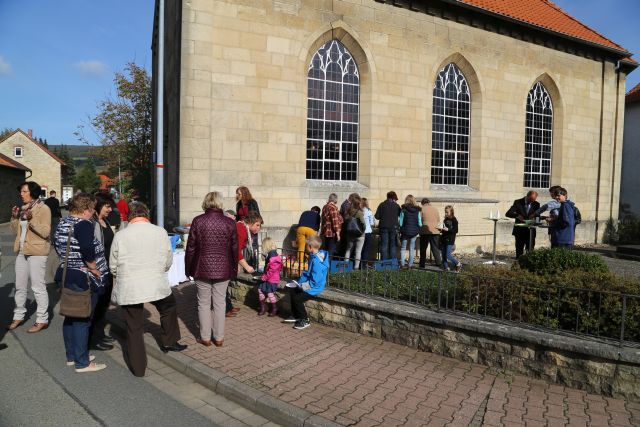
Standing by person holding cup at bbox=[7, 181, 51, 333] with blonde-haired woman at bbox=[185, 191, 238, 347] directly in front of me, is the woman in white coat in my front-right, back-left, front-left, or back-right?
front-right

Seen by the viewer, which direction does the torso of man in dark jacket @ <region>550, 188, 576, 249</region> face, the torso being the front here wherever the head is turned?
to the viewer's left

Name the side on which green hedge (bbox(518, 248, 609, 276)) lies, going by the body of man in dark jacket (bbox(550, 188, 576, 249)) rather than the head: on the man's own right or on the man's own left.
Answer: on the man's own left

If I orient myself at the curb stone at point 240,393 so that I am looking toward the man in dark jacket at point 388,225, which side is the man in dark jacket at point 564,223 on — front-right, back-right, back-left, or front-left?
front-right

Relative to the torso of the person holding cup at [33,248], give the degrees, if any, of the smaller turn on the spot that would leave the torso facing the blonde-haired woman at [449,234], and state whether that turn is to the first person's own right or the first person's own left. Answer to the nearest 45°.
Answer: approximately 135° to the first person's own left

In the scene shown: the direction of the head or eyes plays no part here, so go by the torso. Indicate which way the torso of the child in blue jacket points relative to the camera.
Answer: to the viewer's left

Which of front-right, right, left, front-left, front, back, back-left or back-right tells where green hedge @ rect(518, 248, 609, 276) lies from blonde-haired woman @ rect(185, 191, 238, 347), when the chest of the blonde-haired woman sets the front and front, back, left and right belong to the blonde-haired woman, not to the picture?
right

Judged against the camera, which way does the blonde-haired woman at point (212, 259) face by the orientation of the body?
away from the camera

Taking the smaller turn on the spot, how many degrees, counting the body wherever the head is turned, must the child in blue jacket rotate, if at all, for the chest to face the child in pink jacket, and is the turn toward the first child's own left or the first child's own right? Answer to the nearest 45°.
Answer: approximately 45° to the first child's own right

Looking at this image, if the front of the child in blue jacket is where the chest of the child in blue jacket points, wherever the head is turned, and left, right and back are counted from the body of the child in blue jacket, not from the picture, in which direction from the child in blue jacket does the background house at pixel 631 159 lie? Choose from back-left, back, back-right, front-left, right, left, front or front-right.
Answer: back-right

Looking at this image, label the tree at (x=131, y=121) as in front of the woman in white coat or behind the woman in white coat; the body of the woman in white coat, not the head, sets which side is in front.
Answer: in front

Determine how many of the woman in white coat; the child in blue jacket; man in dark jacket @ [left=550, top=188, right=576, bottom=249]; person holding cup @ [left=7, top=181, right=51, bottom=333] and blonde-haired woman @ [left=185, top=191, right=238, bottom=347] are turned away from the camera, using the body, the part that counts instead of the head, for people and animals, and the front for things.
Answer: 2

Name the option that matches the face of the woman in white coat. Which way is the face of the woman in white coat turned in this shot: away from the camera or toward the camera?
away from the camera

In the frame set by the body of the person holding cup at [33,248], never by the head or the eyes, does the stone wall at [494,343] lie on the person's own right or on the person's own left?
on the person's own left

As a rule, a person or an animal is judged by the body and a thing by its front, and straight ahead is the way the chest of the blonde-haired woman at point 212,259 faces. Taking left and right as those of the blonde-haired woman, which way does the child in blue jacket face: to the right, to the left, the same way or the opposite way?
to the left

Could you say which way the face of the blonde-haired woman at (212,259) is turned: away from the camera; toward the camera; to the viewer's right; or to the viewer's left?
away from the camera

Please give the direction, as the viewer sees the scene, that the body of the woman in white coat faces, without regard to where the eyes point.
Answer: away from the camera
